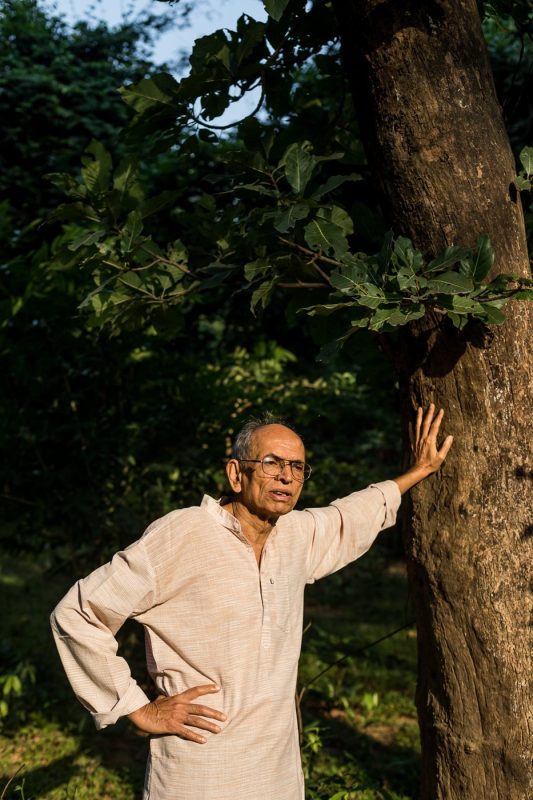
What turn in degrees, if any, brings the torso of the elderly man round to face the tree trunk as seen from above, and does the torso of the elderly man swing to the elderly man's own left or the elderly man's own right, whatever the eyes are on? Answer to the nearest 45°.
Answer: approximately 45° to the elderly man's own left

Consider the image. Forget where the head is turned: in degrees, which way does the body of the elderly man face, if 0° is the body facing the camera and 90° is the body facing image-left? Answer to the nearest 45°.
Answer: approximately 315°
